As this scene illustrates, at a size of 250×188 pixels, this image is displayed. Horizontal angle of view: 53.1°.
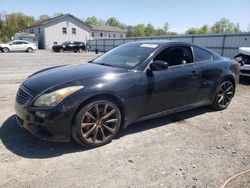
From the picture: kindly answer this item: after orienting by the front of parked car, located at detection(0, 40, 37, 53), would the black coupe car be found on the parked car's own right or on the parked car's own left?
on the parked car's own left

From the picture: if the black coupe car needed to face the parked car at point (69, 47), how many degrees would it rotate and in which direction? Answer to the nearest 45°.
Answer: approximately 135° to its right

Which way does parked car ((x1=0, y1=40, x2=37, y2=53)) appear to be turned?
to the viewer's left

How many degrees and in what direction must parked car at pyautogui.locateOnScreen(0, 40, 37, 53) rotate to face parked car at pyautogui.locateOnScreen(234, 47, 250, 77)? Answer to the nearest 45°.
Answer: approximately 90° to its left

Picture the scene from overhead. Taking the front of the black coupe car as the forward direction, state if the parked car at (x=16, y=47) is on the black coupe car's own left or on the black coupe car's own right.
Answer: on the black coupe car's own right

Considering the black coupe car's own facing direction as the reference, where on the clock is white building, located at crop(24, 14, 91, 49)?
The white building is roughly at 4 o'clock from the black coupe car.

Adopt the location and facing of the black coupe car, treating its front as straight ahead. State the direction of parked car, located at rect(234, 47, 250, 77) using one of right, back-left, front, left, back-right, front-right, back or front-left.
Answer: back

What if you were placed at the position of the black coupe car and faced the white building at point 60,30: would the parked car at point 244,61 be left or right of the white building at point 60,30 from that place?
right
